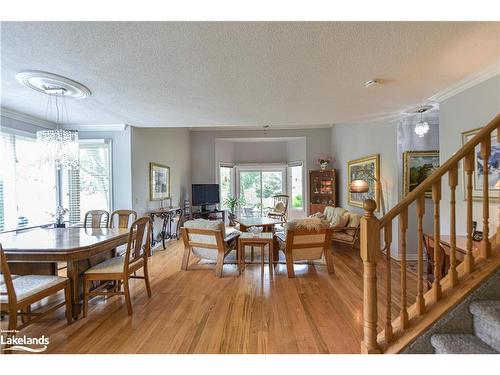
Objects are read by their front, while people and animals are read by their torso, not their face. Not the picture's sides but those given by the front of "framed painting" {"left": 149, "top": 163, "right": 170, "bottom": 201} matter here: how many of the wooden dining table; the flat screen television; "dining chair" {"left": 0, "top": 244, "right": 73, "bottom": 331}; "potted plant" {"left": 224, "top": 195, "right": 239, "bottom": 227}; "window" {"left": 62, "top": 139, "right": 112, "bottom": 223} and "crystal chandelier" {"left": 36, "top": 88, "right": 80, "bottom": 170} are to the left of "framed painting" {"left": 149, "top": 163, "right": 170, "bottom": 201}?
2

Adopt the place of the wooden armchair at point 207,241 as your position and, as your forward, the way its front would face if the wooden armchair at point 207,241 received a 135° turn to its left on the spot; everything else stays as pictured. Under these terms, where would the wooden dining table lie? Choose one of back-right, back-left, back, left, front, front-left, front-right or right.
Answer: front-left

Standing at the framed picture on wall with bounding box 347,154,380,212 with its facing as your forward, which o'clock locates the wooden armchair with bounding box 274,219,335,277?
The wooden armchair is roughly at 11 o'clock from the framed picture on wall.

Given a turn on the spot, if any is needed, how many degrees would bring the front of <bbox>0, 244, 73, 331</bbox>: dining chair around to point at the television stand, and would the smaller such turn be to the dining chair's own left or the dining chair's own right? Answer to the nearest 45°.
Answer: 0° — it already faces it

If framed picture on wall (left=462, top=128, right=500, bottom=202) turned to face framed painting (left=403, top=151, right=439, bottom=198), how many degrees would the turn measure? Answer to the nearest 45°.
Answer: approximately 90° to its right

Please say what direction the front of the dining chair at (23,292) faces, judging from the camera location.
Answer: facing away from the viewer and to the right of the viewer

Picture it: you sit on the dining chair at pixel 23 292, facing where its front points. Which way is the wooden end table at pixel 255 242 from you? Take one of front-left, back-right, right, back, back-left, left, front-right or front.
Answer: front-right

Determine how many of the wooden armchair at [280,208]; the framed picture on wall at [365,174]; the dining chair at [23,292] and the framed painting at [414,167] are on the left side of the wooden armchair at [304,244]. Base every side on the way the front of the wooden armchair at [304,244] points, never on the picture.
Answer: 1

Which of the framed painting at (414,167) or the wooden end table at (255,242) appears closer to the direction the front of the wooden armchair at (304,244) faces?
the wooden end table

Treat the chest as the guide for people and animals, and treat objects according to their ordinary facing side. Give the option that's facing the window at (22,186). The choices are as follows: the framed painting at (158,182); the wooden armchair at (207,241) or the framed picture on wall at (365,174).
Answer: the framed picture on wall

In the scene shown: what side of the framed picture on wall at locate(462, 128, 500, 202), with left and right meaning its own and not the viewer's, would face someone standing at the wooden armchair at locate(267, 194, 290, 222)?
right

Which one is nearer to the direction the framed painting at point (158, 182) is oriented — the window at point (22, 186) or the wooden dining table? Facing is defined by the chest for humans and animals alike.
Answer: the wooden dining table
